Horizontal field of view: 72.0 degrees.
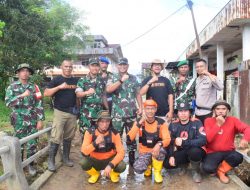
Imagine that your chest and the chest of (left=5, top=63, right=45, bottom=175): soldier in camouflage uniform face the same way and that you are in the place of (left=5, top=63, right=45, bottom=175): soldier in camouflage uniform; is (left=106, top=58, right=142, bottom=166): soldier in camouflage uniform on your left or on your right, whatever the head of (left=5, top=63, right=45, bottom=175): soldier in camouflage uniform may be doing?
on your left

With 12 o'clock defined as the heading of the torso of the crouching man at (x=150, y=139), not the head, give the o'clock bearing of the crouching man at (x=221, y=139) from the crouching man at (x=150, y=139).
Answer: the crouching man at (x=221, y=139) is roughly at 9 o'clock from the crouching man at (x=150, y=139).

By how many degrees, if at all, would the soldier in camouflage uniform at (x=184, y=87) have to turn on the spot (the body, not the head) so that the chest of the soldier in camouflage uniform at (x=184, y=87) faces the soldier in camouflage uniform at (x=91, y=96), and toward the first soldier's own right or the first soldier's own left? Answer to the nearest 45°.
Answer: approximately 90° to the first soldier's own right

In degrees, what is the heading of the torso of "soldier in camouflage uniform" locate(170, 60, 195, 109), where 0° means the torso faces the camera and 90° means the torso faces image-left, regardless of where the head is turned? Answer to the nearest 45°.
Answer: approximately 0°
